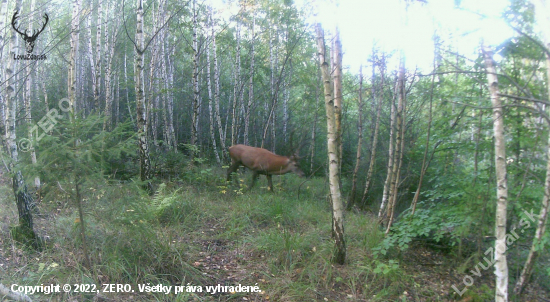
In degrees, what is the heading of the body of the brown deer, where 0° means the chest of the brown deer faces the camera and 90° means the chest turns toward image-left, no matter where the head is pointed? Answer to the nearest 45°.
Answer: approximately 270°
